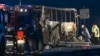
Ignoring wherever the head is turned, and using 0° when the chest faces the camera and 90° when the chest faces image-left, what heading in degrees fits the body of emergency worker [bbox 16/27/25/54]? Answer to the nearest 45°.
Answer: approximately 180°
